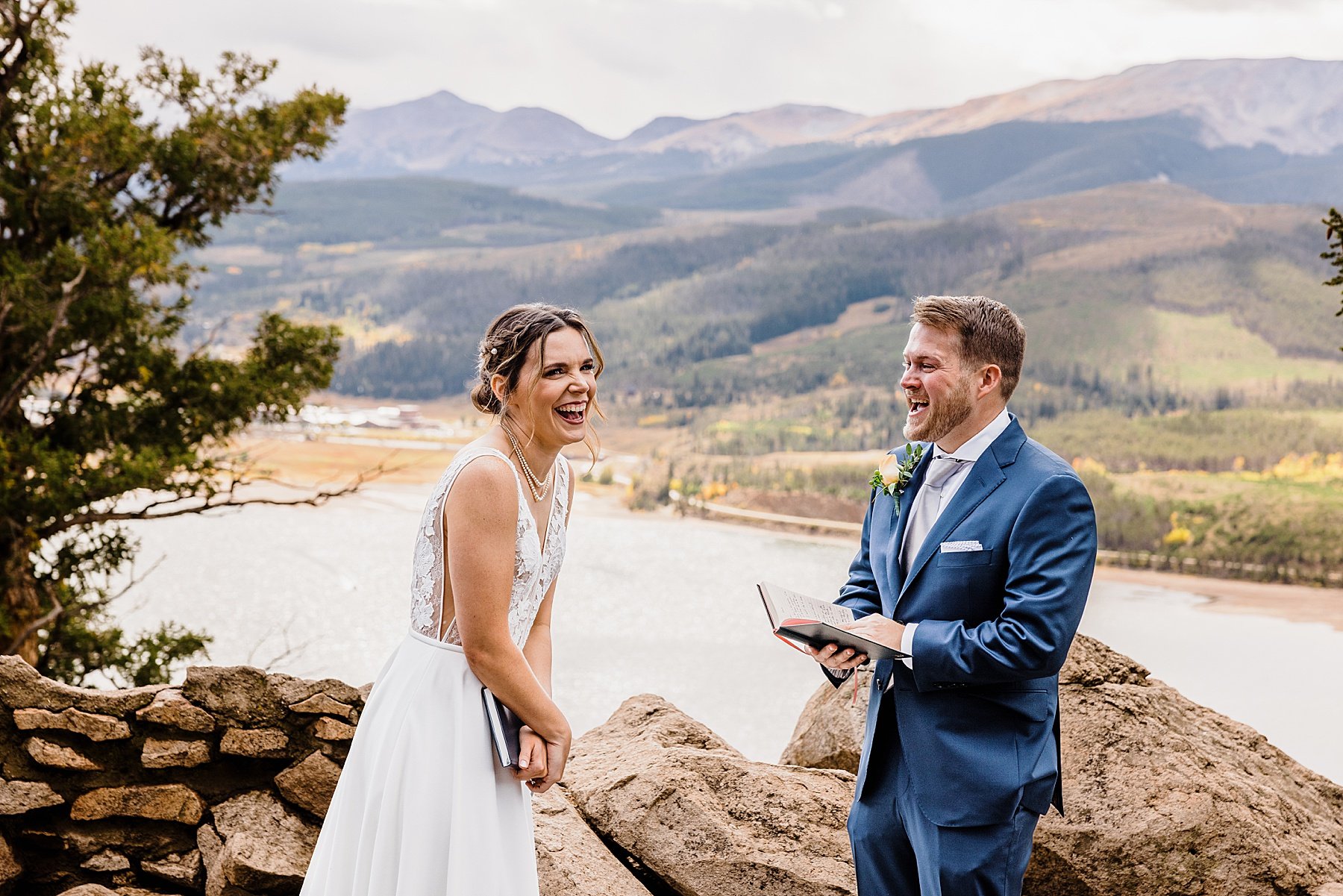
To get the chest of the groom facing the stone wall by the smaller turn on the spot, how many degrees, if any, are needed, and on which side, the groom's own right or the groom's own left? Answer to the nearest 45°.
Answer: approximately 45° to the groom's own right

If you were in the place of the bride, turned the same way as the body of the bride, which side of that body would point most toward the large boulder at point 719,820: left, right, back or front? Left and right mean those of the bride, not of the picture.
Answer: left

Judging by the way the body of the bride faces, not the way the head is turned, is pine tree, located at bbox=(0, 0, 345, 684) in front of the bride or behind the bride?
behind

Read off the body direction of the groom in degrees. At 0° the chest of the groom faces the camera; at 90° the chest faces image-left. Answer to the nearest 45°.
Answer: approximately 45°

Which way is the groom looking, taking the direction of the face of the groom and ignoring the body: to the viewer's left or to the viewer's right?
to the viewer's left

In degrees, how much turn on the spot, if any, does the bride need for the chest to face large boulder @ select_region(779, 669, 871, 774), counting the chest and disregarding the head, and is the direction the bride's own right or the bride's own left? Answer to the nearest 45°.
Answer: approximately 90° to the bride's own left

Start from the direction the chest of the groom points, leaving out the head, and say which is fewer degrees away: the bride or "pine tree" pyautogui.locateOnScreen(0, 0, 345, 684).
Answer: the bride
